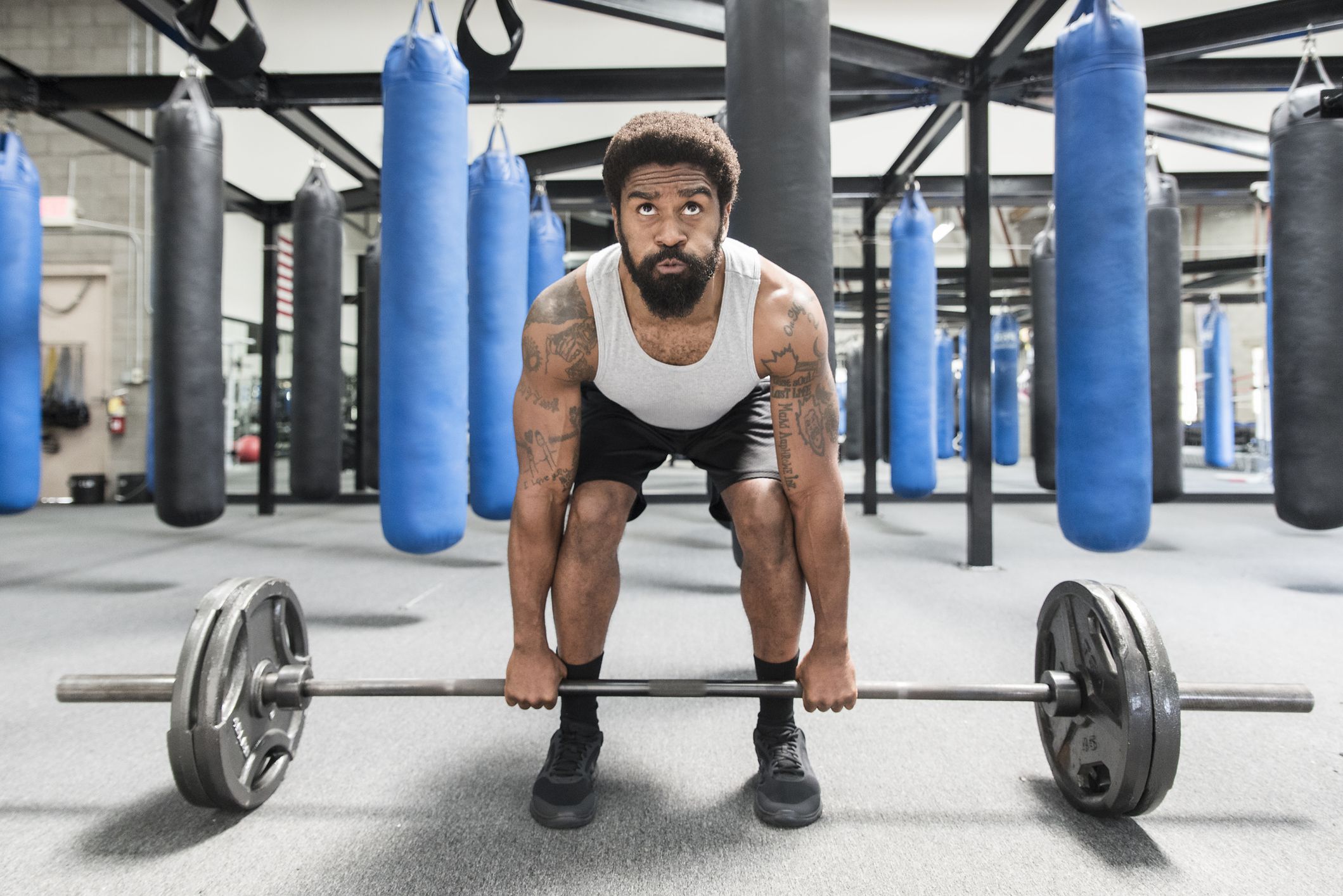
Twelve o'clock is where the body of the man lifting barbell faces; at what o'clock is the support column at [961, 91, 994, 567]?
The support column is roughly at 7 o'clock from the man lifting barbell.

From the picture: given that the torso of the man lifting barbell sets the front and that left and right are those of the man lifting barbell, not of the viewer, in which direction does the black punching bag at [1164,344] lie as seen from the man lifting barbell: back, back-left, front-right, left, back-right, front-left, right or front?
back-left

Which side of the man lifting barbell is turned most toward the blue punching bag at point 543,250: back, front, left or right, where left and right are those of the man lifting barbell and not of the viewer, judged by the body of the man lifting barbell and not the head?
back

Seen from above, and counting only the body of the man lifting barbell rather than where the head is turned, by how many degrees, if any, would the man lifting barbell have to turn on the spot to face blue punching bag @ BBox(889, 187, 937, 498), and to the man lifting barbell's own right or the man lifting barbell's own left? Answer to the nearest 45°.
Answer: approximately 135° to the man lifting barbell's own left

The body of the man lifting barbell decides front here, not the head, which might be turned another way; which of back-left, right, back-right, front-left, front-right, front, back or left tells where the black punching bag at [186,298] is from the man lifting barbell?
back-right

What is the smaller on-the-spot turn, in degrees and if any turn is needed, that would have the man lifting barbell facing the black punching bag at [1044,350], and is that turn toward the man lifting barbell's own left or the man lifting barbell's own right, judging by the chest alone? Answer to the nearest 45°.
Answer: approximately 135° to the man lifting barbell's own left

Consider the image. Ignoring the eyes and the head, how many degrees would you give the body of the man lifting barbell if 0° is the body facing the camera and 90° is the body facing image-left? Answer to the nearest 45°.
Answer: approximately 0°

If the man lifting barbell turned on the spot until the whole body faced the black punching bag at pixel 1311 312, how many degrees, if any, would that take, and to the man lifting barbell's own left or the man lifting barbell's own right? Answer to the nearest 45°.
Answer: approximately 135° to the man lifting barbell's own left

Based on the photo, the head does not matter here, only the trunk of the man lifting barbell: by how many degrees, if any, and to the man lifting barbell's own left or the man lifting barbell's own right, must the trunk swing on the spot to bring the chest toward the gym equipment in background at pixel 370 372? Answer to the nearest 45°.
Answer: approximately 135° to the man lifting barbell's own right

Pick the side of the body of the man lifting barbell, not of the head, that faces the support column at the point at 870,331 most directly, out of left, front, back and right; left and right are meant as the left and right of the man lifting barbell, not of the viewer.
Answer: back

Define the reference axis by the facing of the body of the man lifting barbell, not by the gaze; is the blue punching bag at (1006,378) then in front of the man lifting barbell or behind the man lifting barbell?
behind
